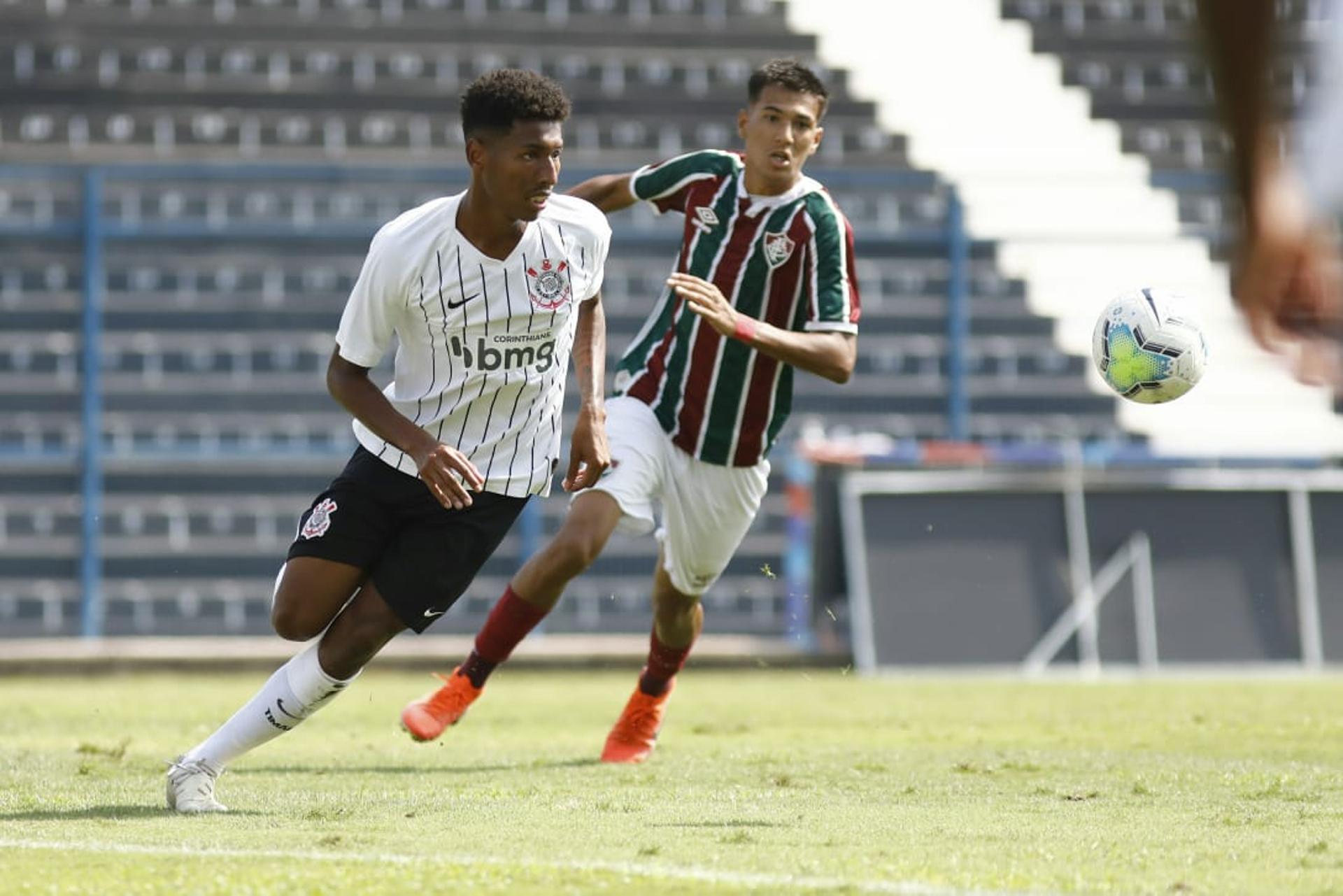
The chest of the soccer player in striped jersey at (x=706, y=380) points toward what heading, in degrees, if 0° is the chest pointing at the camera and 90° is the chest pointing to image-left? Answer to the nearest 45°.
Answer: approximately 0°

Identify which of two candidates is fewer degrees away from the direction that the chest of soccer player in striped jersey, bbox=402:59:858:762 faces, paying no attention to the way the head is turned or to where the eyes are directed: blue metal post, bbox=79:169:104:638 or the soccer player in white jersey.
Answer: the soccer player in white jersey

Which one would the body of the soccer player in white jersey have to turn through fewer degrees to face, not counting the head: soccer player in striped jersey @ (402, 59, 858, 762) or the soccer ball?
the soccer ball

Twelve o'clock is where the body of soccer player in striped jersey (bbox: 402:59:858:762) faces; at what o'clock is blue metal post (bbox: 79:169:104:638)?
The blue metal post is roughly at 5 o'clock from the soccer player in striped jersey.

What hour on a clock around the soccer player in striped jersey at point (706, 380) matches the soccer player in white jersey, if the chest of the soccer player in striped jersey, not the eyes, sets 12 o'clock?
The soccer player in white jersey is roughly at 1 o'clock from the soccer player in striped jersey.

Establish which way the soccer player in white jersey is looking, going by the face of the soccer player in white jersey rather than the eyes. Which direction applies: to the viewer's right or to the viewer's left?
to the viewer's right

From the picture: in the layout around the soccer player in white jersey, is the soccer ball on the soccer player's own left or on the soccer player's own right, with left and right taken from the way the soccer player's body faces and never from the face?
on the soccer player's own left
